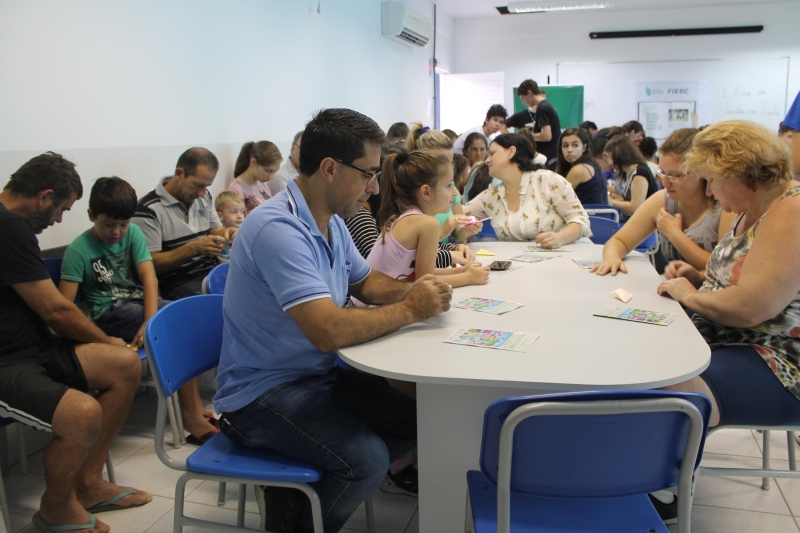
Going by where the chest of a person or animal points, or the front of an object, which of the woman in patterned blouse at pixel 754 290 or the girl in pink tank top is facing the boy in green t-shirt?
the woman in patterned blouse

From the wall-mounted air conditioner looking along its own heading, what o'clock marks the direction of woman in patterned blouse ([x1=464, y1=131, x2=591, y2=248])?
The woman in patterned blouse is roughly at 1 o'clock from the wall-mounted air conditioner.

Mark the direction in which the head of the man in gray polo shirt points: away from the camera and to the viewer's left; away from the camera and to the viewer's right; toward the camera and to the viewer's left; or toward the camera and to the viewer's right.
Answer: toward the camera and to the viewer's right

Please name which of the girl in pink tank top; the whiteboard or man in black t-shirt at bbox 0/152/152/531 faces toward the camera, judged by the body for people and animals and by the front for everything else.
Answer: the whiteboard

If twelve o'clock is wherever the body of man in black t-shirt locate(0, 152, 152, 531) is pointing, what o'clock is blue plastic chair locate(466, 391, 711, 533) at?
The blue plastic chair is roughly at 2 o'clock from the man in black t-shirt.

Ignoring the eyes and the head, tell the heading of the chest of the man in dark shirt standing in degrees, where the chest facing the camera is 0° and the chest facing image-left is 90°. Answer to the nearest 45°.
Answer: approximately 90°

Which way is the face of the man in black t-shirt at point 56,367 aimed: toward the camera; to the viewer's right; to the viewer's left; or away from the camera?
to the viewer's right

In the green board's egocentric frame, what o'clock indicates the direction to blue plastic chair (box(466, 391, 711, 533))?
The blue plastic chair is roughly at 12 o'clock from the green board.

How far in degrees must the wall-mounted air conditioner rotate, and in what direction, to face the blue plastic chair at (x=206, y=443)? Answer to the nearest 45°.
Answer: approximately 45° to its right

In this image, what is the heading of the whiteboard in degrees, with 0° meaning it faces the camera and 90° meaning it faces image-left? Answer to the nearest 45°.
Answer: approximately 0°

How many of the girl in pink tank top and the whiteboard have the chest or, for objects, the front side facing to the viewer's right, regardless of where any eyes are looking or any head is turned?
1

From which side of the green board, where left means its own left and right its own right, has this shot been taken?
front

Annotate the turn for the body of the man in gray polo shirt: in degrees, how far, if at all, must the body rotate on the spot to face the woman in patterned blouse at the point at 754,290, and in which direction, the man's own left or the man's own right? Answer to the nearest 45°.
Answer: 0° — they already face them

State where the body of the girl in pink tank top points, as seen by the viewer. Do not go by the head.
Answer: to the viewer's right

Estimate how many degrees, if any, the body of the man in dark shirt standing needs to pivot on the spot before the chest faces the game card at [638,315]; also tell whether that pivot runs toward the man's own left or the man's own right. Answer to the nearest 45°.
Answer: approximately 90° to the man's own left

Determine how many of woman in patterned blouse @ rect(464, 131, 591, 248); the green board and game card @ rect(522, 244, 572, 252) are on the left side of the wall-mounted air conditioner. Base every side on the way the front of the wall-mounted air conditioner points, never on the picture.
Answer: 1

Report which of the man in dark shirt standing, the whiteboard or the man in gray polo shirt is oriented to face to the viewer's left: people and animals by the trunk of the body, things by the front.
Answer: the man in dark shirt standing
